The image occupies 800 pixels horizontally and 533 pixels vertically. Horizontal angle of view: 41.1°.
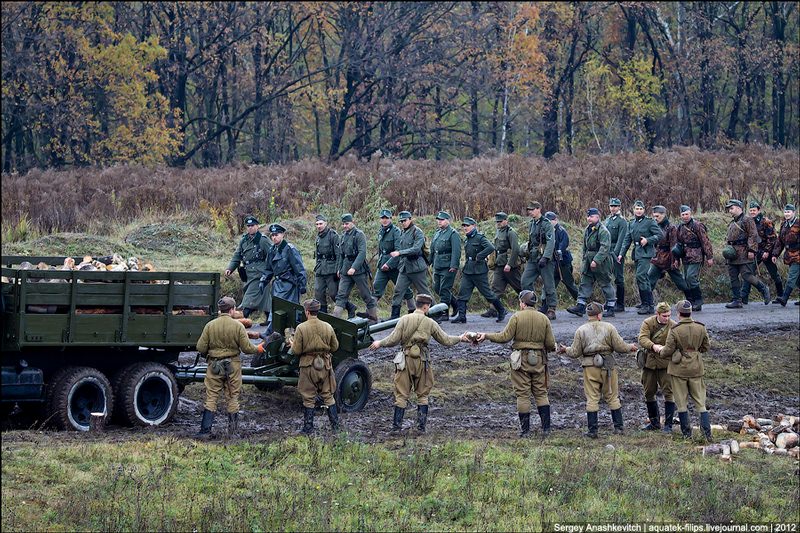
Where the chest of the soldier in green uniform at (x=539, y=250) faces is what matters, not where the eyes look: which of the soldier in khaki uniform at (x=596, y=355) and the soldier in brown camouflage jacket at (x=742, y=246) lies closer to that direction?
the soldier in khaki uniform

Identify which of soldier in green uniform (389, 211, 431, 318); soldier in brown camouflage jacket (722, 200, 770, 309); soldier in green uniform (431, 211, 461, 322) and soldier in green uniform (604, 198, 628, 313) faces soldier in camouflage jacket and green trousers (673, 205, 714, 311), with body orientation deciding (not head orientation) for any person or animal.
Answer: soldier in brown camouflage jacket (722, 200, 770, 309)

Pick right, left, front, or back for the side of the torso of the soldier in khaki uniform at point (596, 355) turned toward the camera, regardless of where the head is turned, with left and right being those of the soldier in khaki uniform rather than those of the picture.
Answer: back

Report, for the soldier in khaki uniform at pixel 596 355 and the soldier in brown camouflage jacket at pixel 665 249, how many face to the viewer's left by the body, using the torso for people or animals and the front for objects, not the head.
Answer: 1

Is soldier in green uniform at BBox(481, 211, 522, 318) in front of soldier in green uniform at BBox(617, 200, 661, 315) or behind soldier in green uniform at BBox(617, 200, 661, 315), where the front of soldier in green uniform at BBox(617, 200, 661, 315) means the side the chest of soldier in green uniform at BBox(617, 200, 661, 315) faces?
in front

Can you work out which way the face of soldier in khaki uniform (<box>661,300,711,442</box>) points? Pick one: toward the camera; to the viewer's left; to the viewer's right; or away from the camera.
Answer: away from the camera

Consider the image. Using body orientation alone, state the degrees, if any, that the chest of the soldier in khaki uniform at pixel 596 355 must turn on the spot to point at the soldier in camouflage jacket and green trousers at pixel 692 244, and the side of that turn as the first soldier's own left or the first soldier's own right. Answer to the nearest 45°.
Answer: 0° — they already face them

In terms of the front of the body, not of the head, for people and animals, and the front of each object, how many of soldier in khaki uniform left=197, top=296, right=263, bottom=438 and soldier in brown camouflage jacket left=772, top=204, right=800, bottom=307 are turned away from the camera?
1

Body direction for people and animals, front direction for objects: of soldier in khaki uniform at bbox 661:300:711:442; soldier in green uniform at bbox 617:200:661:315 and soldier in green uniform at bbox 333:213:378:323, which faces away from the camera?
the soldier in khaki uniform

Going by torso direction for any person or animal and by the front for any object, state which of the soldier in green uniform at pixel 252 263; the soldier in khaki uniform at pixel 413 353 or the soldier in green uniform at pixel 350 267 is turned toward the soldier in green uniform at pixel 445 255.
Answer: the soldier in khaki uniform

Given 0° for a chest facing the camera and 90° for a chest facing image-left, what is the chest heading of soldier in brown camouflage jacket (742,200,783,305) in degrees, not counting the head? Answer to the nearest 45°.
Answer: approximately 45°

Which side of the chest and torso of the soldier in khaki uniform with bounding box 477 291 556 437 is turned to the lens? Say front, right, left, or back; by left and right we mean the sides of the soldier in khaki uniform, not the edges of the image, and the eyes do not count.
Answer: back

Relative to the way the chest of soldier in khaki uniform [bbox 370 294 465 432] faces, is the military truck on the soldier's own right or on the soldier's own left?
on the soldier's own left

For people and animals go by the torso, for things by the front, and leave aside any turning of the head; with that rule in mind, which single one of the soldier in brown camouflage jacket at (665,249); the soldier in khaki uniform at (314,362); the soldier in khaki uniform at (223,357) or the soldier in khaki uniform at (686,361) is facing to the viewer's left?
the soldier in brown camouflage jacket

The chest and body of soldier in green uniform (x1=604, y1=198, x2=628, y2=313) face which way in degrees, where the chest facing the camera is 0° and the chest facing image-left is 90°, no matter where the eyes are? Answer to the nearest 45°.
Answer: approximately 45°

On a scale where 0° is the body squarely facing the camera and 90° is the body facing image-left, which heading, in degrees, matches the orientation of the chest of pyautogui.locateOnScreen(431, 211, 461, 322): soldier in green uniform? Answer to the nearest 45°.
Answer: approximately 45°

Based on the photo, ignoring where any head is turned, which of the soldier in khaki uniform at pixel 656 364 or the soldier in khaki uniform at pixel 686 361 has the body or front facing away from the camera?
the soldier in khaki uniform at pixel 686 361
